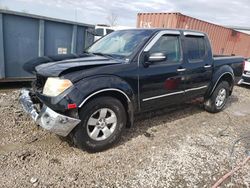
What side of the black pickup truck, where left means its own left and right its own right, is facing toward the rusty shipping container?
back

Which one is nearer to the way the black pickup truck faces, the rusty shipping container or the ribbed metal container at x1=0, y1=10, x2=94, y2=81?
the ribbed metal container

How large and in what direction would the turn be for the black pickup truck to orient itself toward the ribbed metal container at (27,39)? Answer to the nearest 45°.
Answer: approximately 90° to its right
